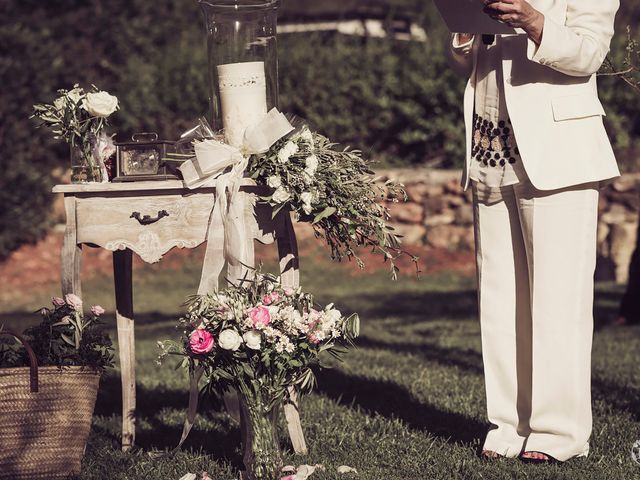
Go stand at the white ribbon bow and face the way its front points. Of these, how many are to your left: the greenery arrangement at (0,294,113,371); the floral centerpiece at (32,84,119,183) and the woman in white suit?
1

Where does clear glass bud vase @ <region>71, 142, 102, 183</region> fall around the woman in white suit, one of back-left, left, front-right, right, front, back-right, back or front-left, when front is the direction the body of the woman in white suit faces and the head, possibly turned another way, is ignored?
front-right

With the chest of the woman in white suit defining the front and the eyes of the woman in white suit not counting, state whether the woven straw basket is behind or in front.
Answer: in front

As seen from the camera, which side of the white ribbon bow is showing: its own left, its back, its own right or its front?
front

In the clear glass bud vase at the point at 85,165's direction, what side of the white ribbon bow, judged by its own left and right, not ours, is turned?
right

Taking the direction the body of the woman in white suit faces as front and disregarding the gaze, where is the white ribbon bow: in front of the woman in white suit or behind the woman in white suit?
in front

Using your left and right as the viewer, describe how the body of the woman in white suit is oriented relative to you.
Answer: facing the viewer and to the left of the viewer

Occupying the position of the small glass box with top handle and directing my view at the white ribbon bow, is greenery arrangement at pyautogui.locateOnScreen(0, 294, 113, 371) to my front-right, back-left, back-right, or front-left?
back-right

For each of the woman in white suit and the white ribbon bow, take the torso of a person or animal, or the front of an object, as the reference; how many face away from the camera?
0

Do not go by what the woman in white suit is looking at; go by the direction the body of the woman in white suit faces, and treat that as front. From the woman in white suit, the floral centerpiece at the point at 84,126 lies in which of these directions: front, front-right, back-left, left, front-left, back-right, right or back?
front-right

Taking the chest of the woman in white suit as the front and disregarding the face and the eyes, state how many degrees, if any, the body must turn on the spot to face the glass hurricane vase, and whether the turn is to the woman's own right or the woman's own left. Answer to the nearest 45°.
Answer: approximately 45° to the woman's own right
